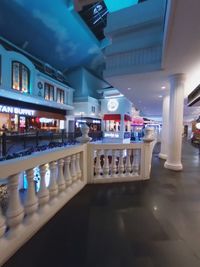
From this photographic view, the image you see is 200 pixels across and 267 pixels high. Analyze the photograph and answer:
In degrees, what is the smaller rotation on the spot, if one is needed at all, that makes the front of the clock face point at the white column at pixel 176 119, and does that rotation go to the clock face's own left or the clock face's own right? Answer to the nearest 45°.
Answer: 0° — it already faces it

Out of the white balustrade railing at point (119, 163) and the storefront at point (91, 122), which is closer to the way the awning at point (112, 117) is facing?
the white balustrade railing

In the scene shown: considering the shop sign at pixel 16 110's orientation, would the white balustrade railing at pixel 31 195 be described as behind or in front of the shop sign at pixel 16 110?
in front

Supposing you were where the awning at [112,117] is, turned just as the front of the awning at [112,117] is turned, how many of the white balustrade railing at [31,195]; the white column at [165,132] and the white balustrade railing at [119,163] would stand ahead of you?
3

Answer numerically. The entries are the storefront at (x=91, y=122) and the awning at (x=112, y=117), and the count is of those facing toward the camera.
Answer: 2

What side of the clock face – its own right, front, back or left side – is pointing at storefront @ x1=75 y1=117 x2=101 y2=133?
right

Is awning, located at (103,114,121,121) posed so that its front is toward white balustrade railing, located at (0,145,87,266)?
yes

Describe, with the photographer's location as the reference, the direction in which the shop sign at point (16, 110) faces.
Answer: facing the viewer and to the right of the viewer

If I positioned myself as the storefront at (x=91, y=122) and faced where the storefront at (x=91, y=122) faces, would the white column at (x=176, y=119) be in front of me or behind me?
in front

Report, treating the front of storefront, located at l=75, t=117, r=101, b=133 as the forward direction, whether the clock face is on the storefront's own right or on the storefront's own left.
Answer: on the storefront's own left
